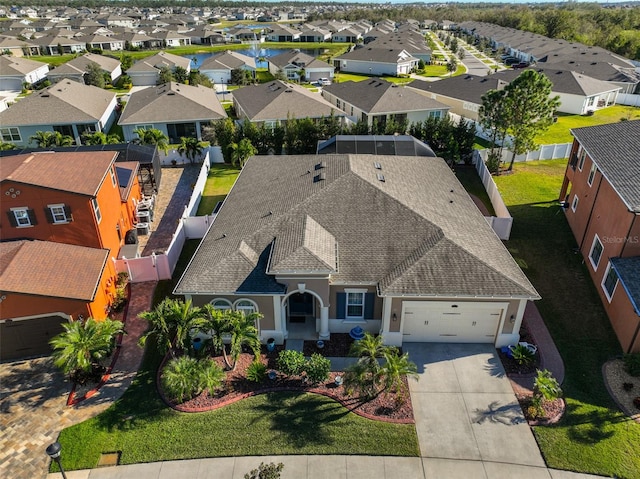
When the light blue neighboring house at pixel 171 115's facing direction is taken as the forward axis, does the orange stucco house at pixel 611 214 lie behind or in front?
behind

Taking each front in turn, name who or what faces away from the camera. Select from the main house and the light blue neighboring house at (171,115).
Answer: the light blue neighboring house

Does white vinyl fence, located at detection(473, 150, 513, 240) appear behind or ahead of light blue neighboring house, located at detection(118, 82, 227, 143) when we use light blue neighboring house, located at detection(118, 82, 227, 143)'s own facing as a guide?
behind

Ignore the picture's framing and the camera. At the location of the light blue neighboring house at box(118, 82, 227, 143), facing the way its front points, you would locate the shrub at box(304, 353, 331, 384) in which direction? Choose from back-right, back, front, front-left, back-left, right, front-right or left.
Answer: back

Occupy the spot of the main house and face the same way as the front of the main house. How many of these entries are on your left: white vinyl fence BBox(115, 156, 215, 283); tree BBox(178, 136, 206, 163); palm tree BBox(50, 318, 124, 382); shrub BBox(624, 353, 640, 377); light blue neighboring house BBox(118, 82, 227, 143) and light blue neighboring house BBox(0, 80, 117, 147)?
1

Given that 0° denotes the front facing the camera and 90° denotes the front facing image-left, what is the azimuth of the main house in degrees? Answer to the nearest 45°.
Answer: approximately 0°

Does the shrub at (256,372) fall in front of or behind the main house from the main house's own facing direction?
in front

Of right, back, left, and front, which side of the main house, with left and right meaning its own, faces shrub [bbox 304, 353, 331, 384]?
front

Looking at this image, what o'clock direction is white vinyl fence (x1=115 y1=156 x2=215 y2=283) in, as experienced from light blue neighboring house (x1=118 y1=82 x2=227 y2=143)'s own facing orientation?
The white vinyl fence is roughly at 6 o'clock from the light blue neighboring house.

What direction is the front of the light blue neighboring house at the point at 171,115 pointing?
away from the camera

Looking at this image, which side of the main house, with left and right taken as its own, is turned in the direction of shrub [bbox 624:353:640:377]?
left

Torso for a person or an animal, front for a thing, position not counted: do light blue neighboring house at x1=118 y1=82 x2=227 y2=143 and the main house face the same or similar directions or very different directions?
very different directions

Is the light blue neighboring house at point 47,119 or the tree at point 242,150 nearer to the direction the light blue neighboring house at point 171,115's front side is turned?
the light blue neighboring house at point 47,119

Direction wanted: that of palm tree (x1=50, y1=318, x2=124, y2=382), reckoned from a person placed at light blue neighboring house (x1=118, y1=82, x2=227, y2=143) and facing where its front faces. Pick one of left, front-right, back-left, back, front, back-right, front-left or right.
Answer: back

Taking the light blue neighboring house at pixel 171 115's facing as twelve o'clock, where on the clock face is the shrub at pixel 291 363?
The shrub is roughly at 6 o'clock from the light blue neighboring house.

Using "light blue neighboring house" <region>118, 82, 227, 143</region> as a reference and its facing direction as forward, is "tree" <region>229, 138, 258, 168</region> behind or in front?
behind

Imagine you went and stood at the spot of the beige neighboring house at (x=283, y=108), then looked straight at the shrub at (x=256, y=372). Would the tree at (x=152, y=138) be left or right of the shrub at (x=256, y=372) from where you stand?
right

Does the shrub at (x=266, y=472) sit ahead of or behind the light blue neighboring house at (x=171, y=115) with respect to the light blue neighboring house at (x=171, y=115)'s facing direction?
behind
